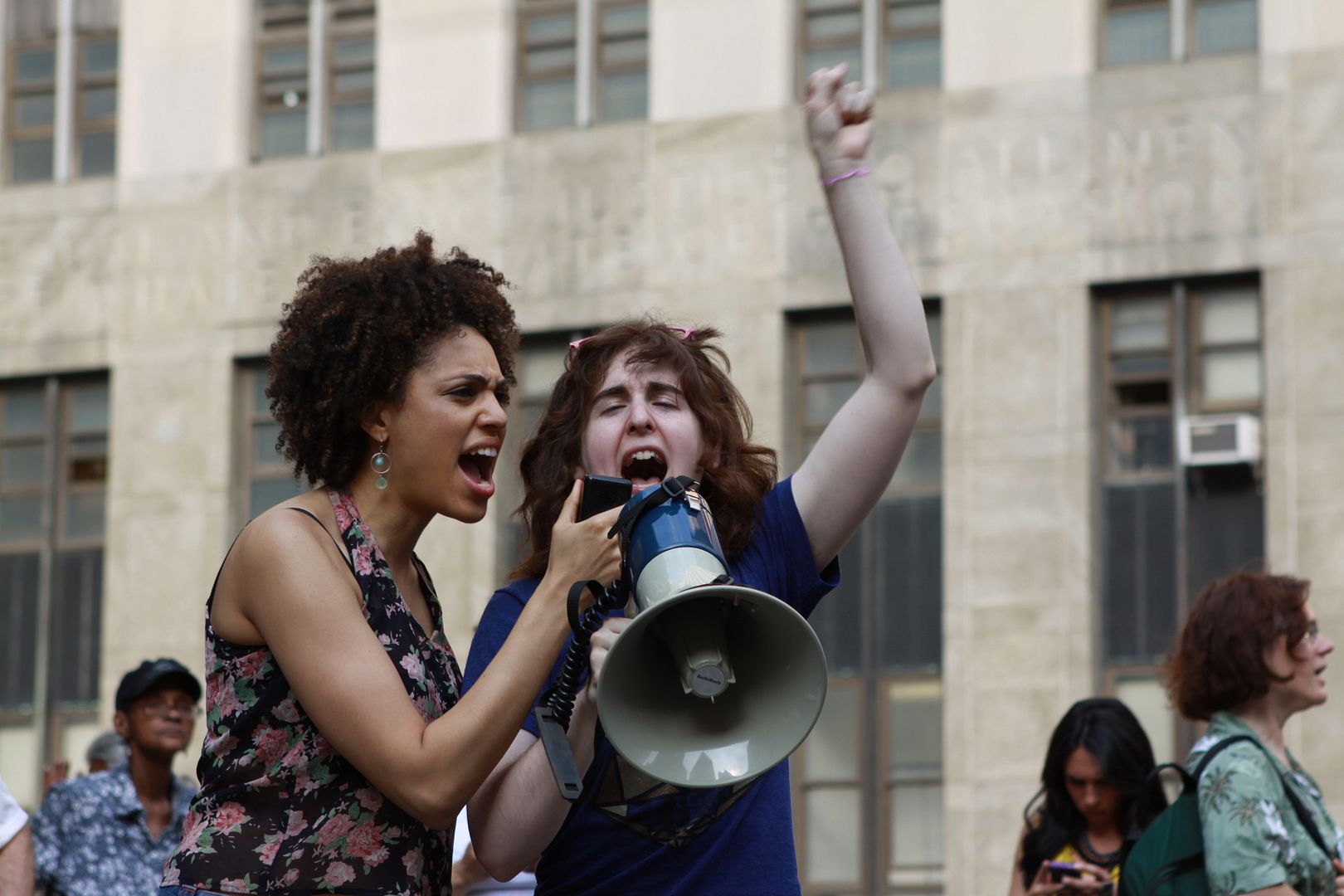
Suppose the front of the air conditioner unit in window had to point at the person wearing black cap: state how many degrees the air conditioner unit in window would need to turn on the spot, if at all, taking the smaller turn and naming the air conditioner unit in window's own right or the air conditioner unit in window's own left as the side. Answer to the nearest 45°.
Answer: approximately 45° to the air conditioner unit in window's own right

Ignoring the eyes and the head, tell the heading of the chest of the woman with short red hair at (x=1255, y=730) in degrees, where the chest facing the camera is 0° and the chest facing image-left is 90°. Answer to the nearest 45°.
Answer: approximately 270°

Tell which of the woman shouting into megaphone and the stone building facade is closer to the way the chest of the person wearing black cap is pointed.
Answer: the woman shouting into megaphone

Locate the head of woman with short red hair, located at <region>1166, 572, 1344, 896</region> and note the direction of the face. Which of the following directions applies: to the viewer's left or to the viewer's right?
to the viewer's right
